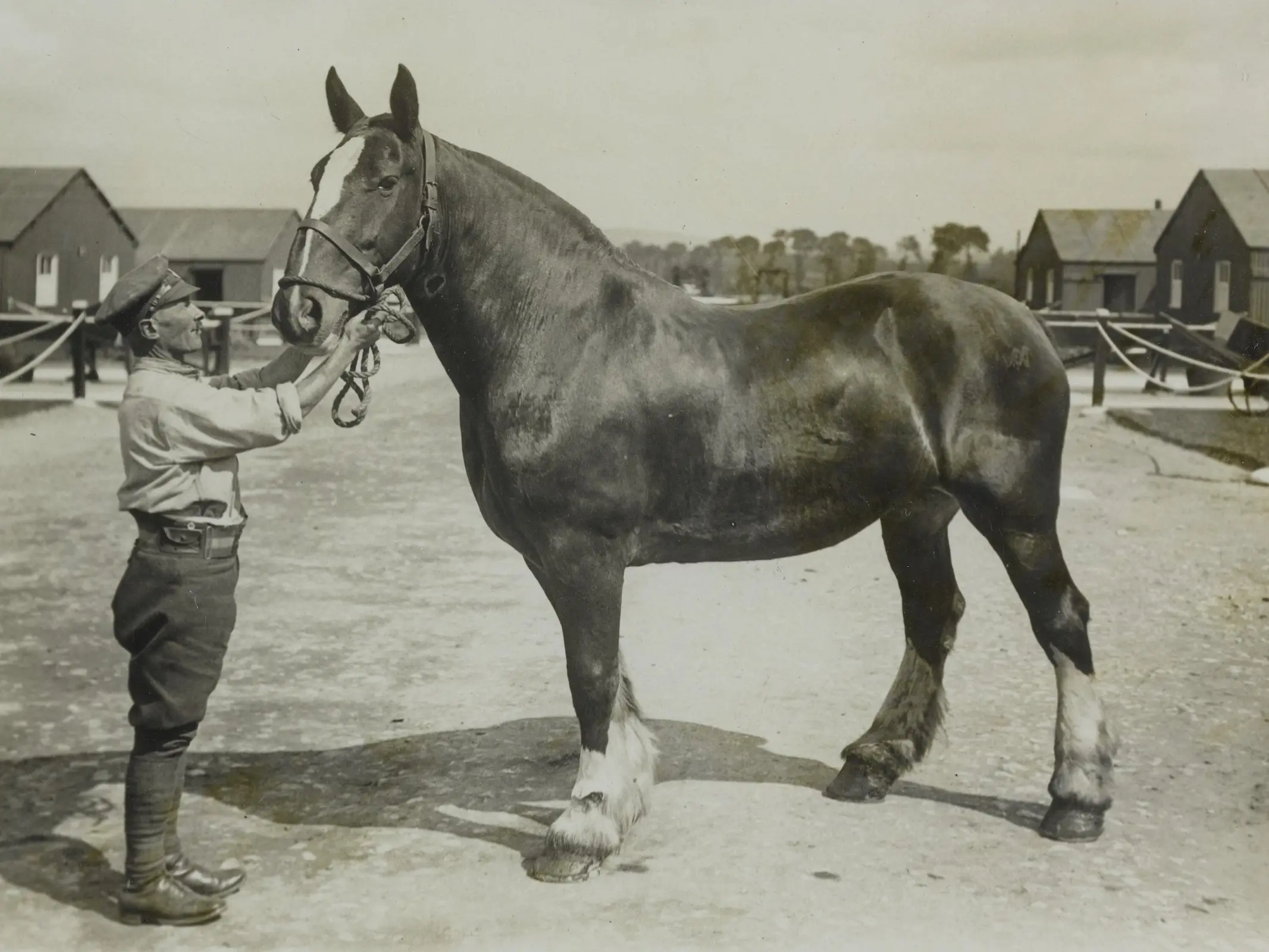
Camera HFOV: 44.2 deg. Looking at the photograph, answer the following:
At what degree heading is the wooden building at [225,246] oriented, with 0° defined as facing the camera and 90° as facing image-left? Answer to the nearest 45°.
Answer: approximately 0°

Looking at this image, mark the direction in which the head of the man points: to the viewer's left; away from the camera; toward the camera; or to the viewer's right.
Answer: to the viewer's right

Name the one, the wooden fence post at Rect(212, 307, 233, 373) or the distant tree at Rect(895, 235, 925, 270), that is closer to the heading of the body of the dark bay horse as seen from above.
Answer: the wooden fence post

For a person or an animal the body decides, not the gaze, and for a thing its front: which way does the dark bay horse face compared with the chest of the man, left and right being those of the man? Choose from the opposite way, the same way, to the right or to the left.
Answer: the opposite way

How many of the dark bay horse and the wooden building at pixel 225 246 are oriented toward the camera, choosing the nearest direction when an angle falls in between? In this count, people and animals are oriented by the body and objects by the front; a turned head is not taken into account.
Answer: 1

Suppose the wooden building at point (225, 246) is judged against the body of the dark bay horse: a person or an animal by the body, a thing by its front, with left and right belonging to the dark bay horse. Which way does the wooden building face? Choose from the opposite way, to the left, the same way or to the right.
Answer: to the left

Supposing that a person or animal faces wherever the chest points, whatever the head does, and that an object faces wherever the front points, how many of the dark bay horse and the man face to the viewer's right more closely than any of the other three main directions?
1

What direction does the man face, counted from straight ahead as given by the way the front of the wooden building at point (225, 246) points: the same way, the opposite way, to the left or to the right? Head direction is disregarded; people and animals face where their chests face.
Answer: to the left

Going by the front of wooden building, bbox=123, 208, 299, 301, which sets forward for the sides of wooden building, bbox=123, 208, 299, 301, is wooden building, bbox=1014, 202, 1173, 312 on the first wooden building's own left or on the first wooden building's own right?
on the first wooden building's own left

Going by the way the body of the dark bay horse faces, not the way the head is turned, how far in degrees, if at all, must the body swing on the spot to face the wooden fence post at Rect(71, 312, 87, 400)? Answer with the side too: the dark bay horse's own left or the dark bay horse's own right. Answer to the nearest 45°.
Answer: approximately 45° to the dark bay horse's own right

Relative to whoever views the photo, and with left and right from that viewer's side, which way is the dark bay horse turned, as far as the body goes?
facing to the left of the viewer

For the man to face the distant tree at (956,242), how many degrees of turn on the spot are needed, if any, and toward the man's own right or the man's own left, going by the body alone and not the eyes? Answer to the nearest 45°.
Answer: approximately 45° to the man's own left

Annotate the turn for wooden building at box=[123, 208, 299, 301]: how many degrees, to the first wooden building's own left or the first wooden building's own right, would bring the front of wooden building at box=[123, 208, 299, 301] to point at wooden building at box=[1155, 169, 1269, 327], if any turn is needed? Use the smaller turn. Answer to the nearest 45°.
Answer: approximately 45° to the first wooden building's own left

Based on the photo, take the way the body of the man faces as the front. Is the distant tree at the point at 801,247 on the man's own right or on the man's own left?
on the man's own left

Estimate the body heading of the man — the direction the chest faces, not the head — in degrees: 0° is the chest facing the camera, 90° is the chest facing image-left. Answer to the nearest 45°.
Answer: approximately 270°
